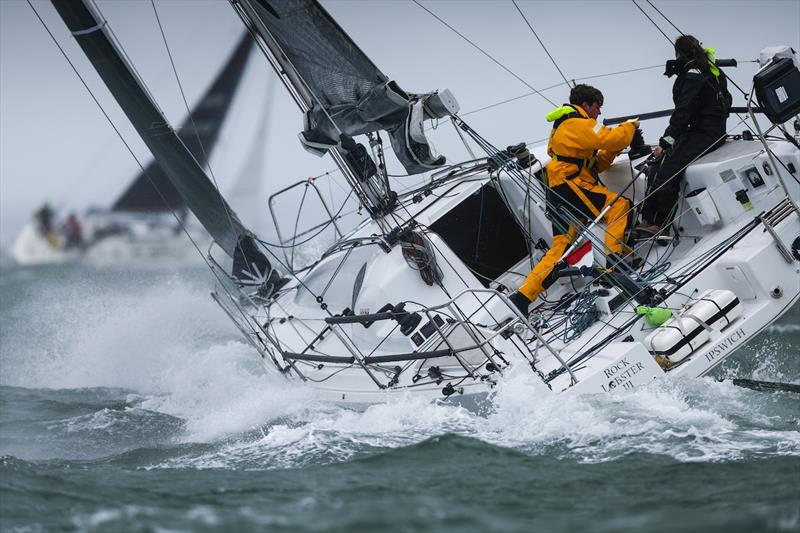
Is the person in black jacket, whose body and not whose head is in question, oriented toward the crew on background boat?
yes

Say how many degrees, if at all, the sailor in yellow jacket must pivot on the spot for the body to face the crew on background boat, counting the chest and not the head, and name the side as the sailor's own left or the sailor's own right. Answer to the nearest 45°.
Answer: approximately 90° to the sailor's own left

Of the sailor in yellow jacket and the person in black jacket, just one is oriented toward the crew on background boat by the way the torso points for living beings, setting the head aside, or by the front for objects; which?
the person in black jacket

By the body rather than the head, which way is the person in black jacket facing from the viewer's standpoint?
to the viewer's left

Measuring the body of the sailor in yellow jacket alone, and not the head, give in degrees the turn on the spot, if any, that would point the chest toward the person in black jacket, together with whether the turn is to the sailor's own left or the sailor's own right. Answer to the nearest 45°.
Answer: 0° — they already face them

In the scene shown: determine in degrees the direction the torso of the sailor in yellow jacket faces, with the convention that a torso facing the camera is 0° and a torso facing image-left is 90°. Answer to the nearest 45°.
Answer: approximately 270°
